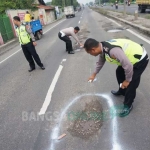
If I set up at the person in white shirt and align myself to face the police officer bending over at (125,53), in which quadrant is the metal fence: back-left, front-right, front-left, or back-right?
back-right

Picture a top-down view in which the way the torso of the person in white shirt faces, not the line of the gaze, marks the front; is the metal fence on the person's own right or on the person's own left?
on the person's own left

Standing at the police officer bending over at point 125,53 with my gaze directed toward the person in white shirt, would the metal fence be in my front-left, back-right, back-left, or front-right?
front-left

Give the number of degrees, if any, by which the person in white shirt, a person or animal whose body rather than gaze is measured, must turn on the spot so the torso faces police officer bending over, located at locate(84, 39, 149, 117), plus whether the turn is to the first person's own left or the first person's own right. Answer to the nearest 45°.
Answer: approximately 90° to the first person's own right
